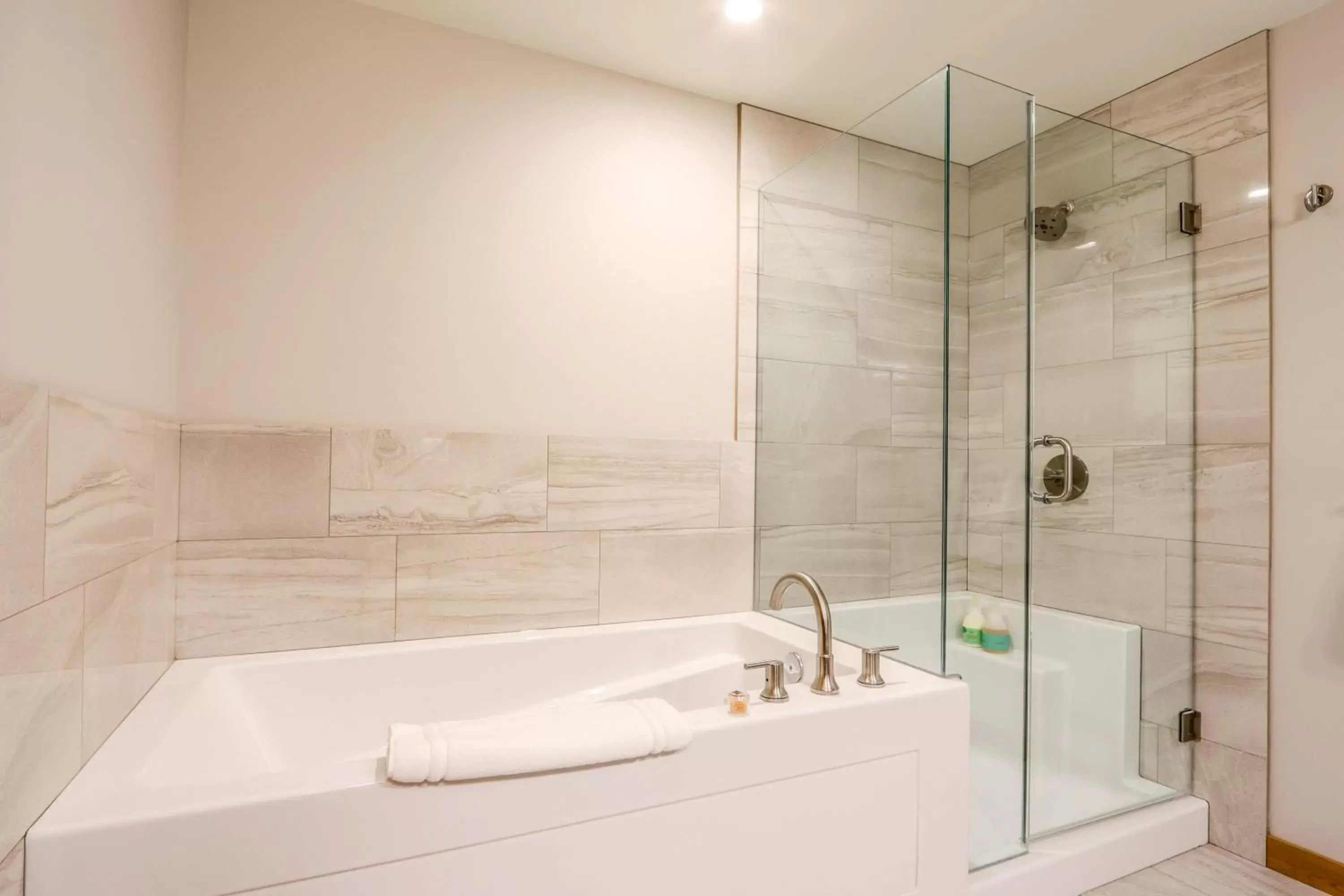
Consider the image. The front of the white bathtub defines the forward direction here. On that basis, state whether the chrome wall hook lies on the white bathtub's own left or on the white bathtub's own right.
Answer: on the white bathtub's own left

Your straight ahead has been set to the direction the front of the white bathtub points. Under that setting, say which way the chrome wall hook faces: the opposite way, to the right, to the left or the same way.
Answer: to the right

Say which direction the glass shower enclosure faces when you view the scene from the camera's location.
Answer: facing the viewer and to the right of the viewer

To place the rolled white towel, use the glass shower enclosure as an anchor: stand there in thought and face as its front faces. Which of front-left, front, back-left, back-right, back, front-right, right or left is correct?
right

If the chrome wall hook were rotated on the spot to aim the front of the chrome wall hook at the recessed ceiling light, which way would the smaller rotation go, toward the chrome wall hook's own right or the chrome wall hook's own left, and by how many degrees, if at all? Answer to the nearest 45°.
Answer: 0° — it already faces it

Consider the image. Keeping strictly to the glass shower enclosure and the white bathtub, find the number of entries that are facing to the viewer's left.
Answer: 0

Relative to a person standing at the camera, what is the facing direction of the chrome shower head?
facing the viewer and to the left of the viewer

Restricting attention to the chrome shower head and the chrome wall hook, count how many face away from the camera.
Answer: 0

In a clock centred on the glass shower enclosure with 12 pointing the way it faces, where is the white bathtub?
The white bathtub is roughly at 3 o'clock from the glass shower enclosure.

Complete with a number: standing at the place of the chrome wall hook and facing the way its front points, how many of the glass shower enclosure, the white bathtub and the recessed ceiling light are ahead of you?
3

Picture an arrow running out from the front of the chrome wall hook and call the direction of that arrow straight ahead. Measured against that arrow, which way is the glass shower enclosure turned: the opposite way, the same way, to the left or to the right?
to the left
